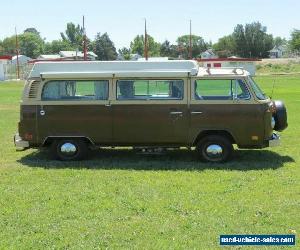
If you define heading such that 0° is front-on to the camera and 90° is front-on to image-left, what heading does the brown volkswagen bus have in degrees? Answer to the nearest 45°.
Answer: approximately 270°
